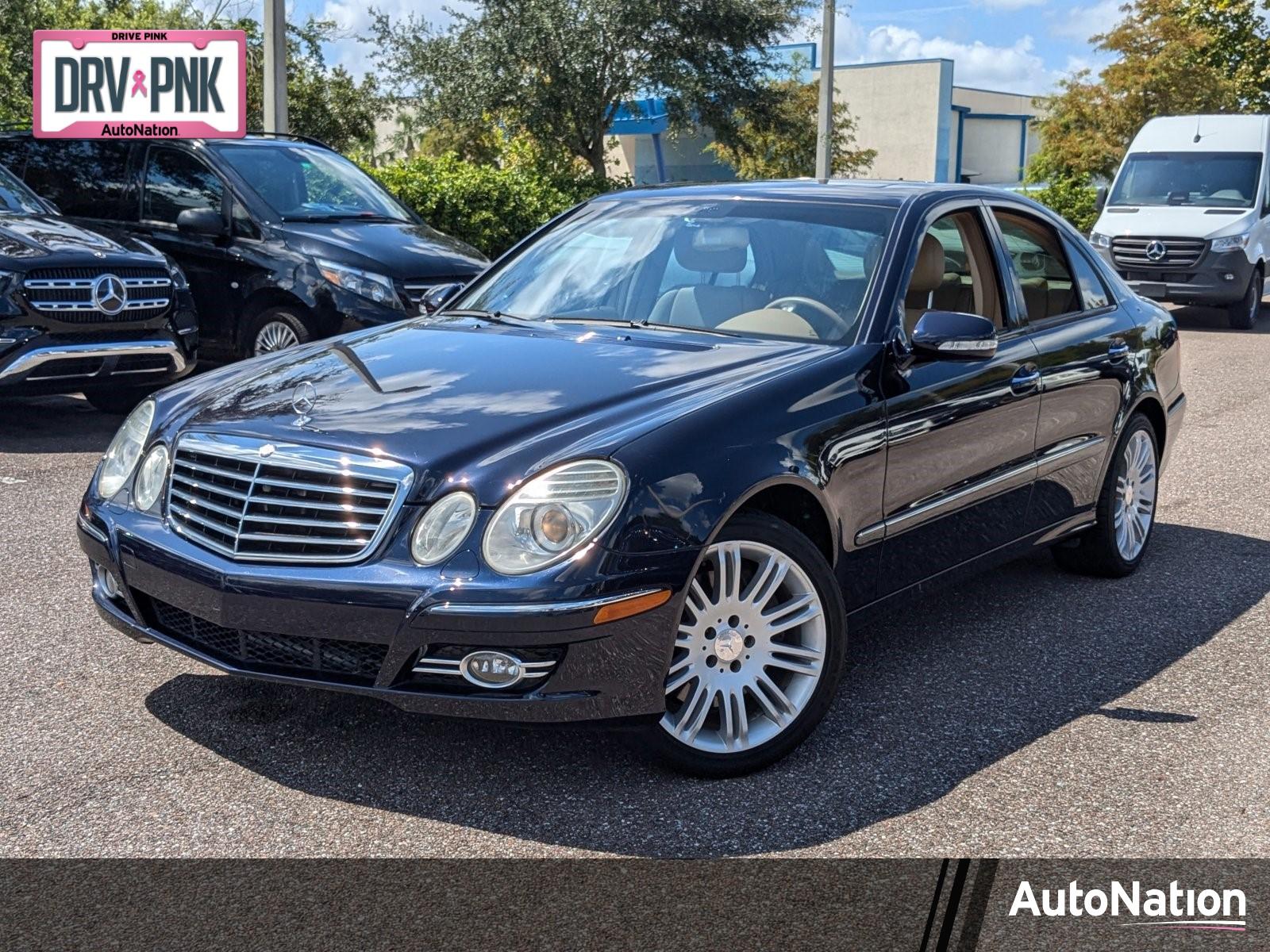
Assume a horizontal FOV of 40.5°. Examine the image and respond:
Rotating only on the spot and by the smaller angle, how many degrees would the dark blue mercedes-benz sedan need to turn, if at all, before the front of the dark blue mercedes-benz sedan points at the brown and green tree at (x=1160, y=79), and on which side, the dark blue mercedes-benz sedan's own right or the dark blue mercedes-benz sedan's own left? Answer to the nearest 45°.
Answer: approximately 135° to the dark blue mercedes-benz sedan's own right

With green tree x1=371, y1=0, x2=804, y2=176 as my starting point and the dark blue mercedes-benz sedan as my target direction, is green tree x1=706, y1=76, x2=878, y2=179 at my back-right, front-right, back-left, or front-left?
back-left

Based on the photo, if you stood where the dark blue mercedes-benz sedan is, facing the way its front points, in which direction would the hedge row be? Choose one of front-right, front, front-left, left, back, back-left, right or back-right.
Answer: back-right

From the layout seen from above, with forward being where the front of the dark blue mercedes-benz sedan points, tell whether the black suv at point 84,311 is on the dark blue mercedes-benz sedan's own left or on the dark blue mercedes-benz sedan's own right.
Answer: on the dark blue mercedes-benz sedan's own right

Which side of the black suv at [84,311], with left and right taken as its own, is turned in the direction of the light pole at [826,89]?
left

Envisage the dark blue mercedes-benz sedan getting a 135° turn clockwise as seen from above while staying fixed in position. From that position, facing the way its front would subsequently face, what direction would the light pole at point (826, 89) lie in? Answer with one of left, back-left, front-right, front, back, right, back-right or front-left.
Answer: front

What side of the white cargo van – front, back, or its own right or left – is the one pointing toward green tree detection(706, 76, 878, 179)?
right

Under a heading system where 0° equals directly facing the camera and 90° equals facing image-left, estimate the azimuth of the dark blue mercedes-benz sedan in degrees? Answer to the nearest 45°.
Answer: approximately 45°

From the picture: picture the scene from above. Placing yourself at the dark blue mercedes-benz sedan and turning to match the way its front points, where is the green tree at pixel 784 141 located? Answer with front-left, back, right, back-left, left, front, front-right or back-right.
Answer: back-right

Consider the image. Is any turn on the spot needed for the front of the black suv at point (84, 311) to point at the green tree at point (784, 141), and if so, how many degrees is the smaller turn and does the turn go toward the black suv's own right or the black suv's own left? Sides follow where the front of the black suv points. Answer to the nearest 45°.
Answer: approximately 90° to the black suv's own left

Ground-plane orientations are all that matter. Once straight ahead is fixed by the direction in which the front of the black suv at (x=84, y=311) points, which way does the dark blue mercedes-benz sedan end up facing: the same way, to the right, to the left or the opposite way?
to the right

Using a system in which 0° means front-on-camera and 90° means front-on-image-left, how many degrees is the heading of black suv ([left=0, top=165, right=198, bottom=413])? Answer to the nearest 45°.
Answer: approximately 315°

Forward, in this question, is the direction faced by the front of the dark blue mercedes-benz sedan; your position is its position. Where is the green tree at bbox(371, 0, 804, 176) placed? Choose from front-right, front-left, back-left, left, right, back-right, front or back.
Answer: back-right

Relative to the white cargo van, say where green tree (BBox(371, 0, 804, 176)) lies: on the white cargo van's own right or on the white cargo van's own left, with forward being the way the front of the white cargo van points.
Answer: on the white cargo van's own right
